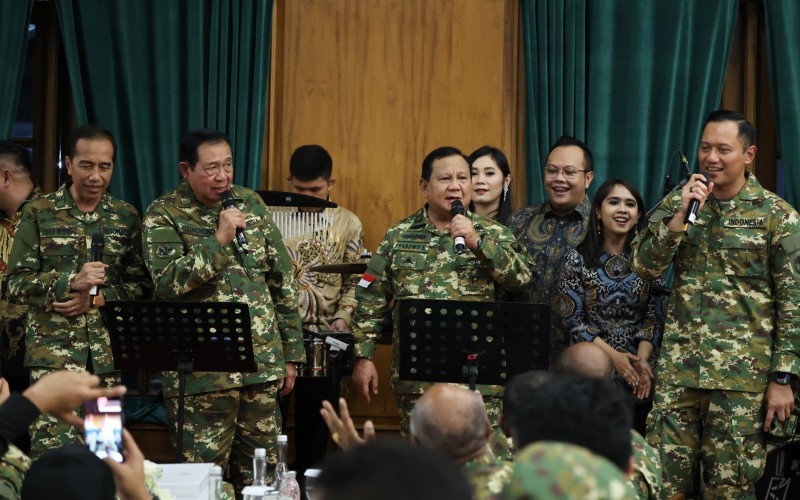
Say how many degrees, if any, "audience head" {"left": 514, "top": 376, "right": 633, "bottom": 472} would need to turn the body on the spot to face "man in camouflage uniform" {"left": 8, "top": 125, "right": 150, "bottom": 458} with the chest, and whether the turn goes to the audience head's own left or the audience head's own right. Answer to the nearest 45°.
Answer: approximately 45° to the audience head's own left

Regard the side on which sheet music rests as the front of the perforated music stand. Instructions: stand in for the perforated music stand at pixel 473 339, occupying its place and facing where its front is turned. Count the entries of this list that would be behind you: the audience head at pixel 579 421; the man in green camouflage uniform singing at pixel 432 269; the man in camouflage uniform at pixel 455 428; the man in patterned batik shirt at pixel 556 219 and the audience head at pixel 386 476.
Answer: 3

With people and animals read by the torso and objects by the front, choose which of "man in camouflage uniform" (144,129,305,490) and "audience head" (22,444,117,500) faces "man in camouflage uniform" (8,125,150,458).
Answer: the audience head

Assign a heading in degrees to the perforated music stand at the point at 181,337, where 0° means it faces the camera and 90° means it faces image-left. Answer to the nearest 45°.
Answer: approximately 180°

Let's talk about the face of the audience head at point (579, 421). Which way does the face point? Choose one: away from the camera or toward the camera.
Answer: away from the camera

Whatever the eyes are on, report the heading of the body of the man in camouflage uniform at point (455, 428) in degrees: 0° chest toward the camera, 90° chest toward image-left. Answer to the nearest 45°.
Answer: approximately 180°

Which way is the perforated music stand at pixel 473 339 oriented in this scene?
away from the camera

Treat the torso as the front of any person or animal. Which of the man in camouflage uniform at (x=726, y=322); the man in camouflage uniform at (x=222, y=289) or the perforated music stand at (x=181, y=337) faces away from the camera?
the perforated music stand

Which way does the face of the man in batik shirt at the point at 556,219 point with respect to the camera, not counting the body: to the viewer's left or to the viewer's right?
to the viewer's left

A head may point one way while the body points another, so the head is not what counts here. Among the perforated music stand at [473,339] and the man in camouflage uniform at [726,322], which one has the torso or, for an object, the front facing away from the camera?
the perforated music stand

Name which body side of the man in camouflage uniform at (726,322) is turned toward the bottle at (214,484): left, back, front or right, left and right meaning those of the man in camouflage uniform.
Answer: front

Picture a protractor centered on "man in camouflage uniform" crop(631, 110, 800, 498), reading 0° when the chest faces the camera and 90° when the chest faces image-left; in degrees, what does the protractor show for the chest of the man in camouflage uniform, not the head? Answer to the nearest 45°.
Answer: approximately 45°

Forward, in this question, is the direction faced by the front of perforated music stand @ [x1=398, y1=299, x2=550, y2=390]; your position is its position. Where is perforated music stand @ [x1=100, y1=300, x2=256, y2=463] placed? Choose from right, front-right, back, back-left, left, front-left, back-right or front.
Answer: left
